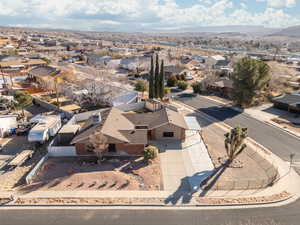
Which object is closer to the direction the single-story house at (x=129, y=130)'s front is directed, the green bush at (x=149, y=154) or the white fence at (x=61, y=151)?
the green bush

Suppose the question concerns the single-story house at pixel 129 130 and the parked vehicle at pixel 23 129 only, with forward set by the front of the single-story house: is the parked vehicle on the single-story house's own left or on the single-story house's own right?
on the single-story house's own right

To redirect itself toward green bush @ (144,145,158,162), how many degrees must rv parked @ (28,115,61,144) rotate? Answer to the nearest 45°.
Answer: approximately 90° to its left

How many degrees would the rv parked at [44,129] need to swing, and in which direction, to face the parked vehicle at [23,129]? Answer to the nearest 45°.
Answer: approximately 90° to its right

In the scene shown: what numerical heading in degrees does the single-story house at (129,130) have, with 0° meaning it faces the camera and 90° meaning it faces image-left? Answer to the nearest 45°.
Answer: approximately 0°

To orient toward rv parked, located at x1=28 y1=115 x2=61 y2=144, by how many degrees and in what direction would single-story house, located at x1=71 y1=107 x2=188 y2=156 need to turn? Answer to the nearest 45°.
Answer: approximately 90° to its right

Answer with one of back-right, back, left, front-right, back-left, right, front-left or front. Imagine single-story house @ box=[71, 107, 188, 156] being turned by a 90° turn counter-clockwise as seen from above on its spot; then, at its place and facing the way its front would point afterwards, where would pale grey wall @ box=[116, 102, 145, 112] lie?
left
